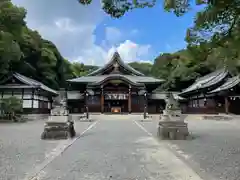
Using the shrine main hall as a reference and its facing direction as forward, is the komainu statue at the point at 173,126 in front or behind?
in front

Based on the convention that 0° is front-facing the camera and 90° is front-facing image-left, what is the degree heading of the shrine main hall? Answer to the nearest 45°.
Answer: approximately 0°

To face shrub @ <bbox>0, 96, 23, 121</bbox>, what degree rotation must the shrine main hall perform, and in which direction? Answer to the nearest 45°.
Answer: approximately 45° to its right

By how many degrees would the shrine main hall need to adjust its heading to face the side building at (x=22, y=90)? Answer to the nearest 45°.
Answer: approximately 45° to its right

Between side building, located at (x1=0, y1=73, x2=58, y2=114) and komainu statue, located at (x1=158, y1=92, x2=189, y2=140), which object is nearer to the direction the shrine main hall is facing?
the komainu statue

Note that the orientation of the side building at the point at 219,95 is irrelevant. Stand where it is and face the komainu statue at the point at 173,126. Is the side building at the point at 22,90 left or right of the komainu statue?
right

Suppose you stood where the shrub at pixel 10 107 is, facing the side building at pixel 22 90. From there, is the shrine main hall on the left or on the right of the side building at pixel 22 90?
right
